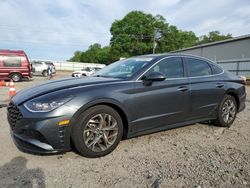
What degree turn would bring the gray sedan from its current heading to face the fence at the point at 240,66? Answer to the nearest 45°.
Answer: approximately 180°

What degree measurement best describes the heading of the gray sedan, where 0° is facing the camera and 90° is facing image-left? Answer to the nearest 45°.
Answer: approximately 45°
